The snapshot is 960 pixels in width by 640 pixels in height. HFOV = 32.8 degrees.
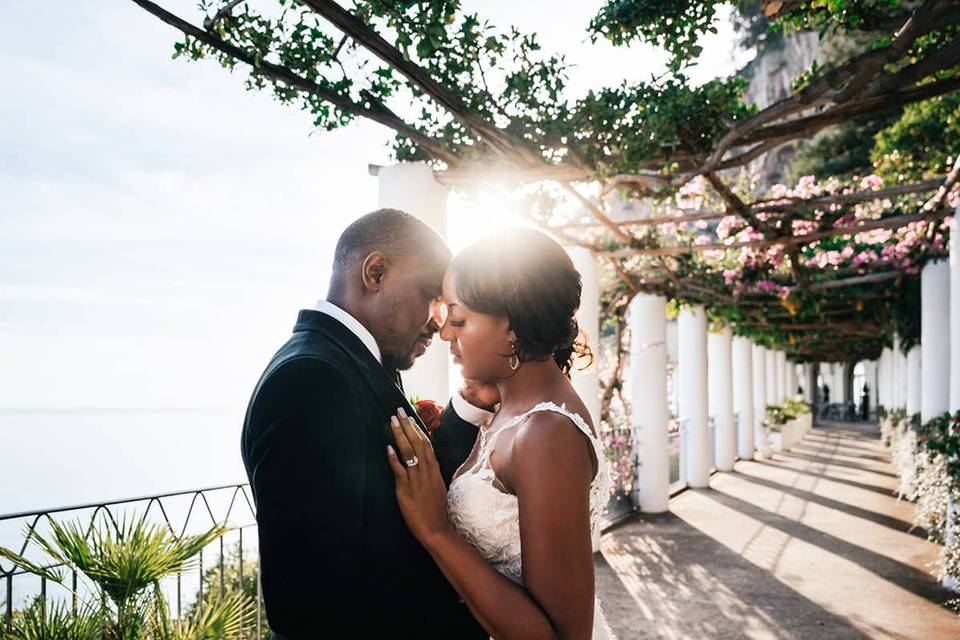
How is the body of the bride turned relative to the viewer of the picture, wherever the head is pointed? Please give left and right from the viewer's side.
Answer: facing to the left of the viewer

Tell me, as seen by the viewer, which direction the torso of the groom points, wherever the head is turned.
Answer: to the viewer's right

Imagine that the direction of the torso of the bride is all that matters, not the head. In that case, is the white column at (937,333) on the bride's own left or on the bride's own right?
on the bride's own right

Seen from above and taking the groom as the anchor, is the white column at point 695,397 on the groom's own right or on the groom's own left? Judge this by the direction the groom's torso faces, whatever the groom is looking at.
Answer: on the groom's own left

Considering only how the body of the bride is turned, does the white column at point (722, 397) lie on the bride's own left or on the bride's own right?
on the bride's own right

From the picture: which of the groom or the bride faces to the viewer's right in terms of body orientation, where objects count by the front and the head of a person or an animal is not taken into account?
the groom

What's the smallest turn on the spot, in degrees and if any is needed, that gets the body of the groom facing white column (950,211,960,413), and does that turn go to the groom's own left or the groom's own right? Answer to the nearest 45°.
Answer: approximately 45° to the groom's own left

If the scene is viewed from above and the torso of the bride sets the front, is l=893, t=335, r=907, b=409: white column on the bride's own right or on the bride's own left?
on the bride's own right

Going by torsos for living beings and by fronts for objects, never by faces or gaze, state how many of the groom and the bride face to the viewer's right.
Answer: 1

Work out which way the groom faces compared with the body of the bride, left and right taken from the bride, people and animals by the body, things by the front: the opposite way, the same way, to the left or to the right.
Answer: the opposite way

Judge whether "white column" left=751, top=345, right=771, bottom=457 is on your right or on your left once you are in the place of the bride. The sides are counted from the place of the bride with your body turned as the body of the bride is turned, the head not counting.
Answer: on your right

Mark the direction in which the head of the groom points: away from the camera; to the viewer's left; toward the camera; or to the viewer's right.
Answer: to the viewer's right

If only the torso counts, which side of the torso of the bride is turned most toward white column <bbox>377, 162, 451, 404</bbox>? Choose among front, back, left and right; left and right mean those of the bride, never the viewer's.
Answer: right
